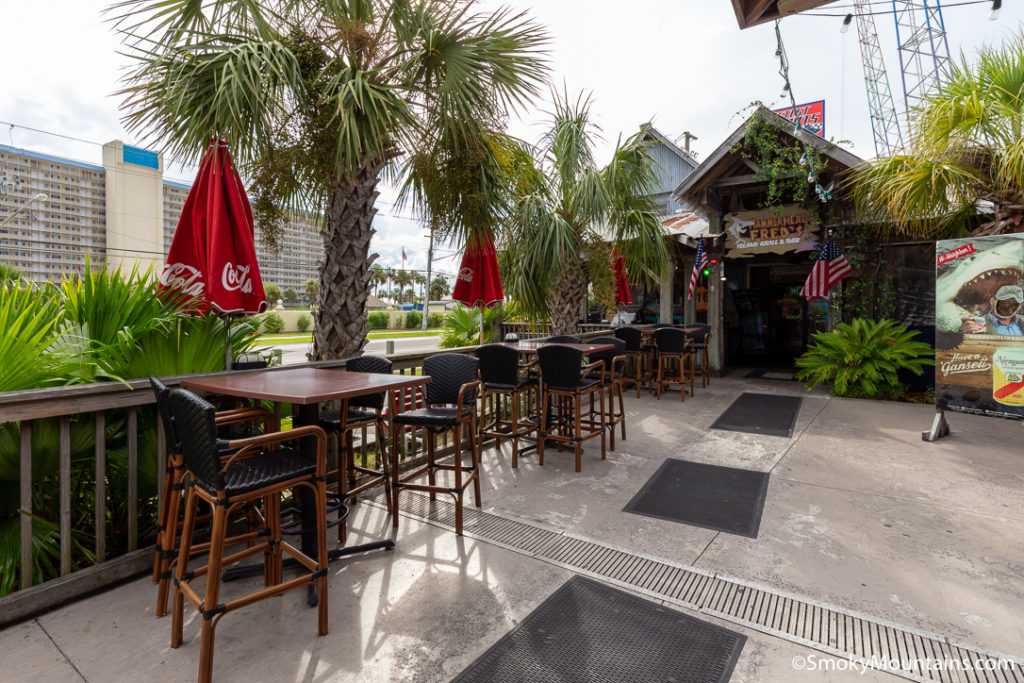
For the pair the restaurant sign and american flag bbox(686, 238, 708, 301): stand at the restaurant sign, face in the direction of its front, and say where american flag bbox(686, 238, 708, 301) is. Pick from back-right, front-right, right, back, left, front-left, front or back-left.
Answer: right

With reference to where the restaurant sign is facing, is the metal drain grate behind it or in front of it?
in front

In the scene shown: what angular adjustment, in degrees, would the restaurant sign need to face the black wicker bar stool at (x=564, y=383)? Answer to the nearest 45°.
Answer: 0° — it already faces it

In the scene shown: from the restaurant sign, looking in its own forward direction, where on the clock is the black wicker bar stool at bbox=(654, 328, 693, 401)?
The black wicker bar stool is roughly at 1 o'clock from the restaurant sign.

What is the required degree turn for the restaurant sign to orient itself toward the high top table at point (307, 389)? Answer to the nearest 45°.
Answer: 0° — it already faces it

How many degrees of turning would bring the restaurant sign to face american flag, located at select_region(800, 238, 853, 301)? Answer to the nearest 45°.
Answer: approximately 45° to its left

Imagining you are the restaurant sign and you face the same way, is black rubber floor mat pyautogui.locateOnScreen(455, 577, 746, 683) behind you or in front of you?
in front

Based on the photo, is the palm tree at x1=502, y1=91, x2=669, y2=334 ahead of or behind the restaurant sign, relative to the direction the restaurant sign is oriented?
ahead

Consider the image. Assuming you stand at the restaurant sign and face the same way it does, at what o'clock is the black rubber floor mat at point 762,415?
The black rubber floor mat is roughly at 12 o'clock from the restaurant sign.

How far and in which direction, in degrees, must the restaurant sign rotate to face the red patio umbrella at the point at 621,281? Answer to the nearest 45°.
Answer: approximately 45° to its right

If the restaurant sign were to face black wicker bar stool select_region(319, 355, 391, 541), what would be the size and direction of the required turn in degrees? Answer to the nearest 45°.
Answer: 0° — it already faces it

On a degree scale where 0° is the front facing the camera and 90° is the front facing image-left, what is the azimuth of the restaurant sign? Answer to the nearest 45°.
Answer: approximately 0°

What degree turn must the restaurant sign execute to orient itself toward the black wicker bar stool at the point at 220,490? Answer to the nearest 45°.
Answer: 0° — it already faces it
